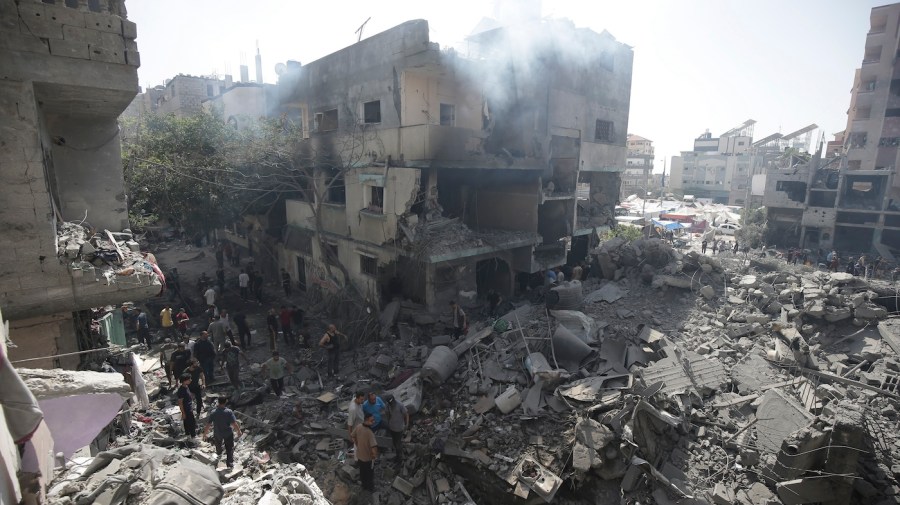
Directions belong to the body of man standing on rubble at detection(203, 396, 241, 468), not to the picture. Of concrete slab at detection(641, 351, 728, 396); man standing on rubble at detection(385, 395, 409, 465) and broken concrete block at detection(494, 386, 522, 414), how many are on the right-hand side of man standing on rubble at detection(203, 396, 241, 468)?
3

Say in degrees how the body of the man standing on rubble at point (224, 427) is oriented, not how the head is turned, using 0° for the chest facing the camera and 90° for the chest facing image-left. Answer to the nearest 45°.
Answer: approximately 180°

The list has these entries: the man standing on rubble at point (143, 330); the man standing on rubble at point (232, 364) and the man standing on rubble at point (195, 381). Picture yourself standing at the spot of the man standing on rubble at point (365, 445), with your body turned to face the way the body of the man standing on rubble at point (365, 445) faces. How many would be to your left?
3

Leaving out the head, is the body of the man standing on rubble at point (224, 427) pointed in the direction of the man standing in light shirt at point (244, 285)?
yes

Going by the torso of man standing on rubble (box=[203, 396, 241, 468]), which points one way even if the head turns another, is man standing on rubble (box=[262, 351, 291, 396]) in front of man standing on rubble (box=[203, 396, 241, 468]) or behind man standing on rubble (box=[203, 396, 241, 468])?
in front

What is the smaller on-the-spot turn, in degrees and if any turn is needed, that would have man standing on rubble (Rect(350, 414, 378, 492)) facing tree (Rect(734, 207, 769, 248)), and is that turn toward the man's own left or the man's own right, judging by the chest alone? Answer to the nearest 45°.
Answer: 0° — they already face it

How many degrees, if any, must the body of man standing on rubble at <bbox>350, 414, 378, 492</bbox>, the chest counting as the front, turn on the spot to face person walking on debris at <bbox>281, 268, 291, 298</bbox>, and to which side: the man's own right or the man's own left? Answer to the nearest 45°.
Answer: approximately 45° to the man's own left

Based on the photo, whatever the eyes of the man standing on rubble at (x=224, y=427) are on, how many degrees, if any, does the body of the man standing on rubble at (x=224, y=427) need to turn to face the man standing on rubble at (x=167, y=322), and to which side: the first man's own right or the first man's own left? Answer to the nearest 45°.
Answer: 0° — they already face them

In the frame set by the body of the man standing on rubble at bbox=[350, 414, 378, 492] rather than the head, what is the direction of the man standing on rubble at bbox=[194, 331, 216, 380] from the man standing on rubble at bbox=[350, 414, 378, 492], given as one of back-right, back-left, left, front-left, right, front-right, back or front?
left

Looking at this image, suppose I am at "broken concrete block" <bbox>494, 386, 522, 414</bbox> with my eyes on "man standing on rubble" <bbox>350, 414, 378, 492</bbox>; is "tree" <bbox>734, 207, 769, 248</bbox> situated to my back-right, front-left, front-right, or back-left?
back-right

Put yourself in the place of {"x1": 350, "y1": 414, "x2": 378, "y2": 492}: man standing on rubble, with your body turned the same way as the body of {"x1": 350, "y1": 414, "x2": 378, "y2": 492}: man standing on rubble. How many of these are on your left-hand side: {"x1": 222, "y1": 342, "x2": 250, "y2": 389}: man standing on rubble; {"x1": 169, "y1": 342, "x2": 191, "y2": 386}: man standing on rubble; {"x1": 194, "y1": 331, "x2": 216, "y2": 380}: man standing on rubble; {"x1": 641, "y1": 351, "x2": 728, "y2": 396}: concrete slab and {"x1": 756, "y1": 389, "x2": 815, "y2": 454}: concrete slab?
3

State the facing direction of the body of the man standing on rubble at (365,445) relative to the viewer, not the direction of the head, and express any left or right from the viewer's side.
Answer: facing away from the viewer and to the right of the viewer

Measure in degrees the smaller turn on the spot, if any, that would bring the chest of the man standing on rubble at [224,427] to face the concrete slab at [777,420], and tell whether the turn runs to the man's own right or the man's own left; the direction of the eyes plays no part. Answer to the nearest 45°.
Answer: approximately 135° to the man's own right

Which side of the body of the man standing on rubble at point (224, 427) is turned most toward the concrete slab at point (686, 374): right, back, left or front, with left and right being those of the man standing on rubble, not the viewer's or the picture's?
right

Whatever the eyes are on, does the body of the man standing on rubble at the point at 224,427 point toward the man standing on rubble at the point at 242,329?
yes
